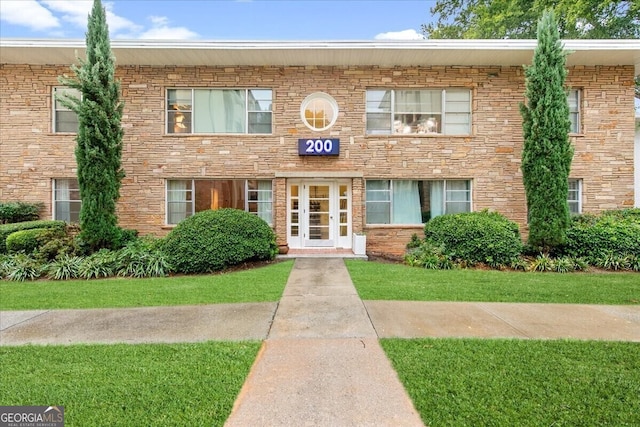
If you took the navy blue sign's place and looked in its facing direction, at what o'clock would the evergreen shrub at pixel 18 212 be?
The evergreen shrub is roughly at 3 o'clock from the navy blue sign.

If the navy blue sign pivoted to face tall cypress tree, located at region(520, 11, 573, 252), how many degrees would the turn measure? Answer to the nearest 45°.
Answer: approximately 90° to its left

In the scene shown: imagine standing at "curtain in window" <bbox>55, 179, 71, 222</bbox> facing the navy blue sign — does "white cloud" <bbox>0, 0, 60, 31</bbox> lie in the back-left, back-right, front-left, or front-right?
back-left

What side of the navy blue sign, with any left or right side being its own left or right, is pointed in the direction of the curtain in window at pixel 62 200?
right

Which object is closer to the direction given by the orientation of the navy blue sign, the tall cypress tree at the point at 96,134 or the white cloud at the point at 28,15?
the tall cypress tree

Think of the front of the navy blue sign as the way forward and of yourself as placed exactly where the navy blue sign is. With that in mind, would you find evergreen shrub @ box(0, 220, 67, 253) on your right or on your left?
on your right

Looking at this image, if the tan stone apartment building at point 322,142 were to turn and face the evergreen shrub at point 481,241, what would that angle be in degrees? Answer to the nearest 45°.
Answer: approximately 45° to its left

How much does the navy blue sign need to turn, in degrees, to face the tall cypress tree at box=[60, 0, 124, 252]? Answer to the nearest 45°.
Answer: approximately 90° to its right

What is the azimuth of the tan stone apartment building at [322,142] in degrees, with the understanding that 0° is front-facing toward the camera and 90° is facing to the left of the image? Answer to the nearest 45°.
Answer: approximately 0°

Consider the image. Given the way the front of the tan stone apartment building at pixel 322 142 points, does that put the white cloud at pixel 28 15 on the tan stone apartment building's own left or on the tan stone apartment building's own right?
on the tan stone apartment building's own right

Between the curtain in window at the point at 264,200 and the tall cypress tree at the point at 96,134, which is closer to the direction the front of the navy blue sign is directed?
the tall cypress tree

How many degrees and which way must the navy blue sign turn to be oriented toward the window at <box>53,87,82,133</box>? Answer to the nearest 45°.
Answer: approximately 90° to its right

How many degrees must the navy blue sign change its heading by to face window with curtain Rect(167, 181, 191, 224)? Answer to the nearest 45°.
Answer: approximately 90° to its right

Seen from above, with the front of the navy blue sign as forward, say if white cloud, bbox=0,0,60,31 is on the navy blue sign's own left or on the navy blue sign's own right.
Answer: on the navy blue sign's own right
